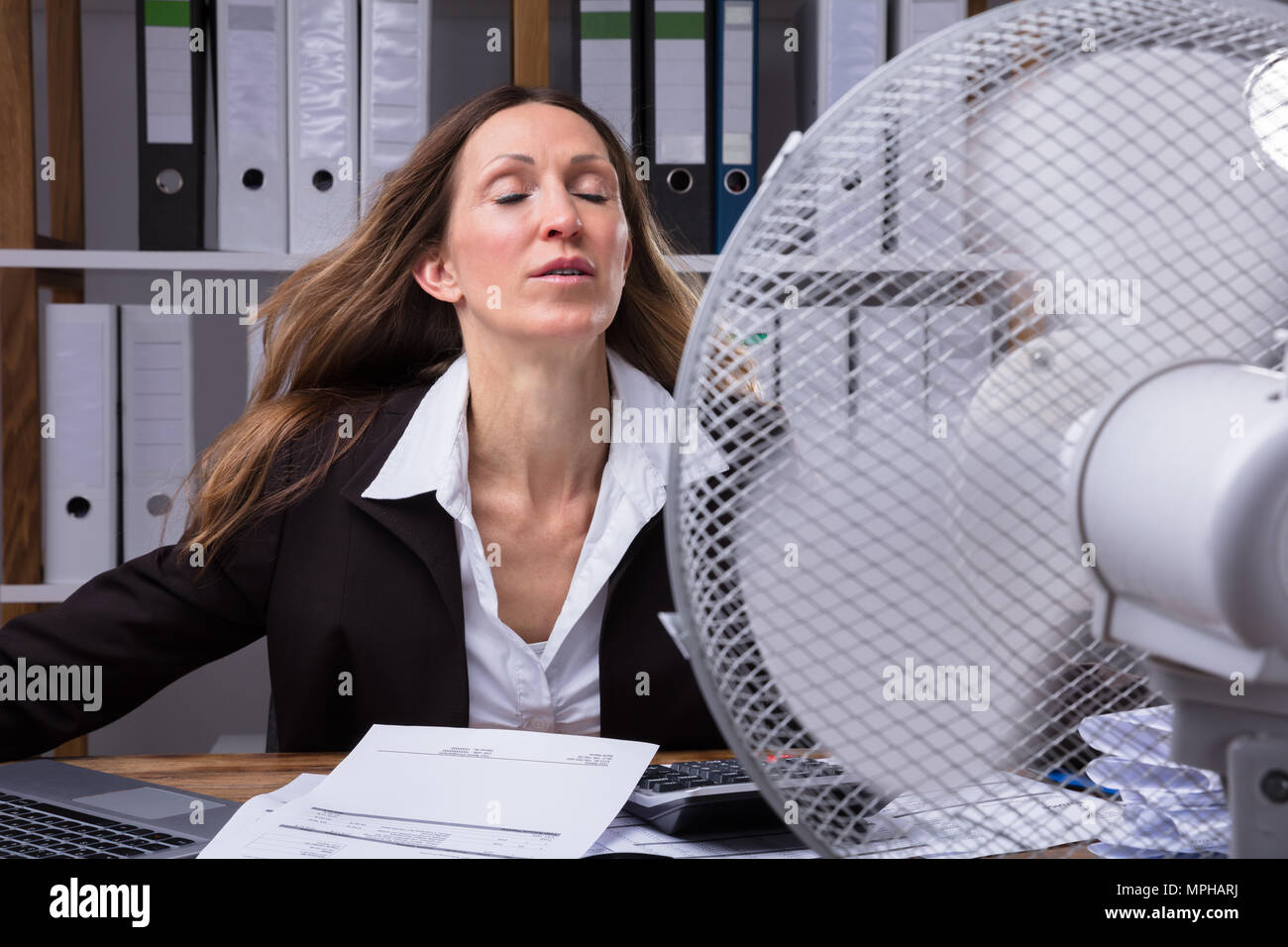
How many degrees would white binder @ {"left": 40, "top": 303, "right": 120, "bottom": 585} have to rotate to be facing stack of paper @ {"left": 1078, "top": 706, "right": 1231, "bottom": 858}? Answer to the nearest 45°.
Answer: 0° — it already faces it

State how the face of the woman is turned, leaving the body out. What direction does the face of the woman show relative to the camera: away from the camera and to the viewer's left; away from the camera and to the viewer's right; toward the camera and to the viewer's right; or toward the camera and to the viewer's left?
toward the camera and to the viewer's right

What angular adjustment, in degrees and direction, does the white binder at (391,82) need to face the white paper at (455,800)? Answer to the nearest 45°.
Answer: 0° — it already faces it

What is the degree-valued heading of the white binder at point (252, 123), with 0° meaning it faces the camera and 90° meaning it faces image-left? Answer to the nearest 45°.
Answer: approximately 0°

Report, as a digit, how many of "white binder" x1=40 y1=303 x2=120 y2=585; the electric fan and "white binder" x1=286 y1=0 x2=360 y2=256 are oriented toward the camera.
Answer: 2

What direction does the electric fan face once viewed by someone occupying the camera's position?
facing away from the viewer and to the left of the viewer

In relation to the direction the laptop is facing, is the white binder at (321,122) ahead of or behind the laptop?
ahead
